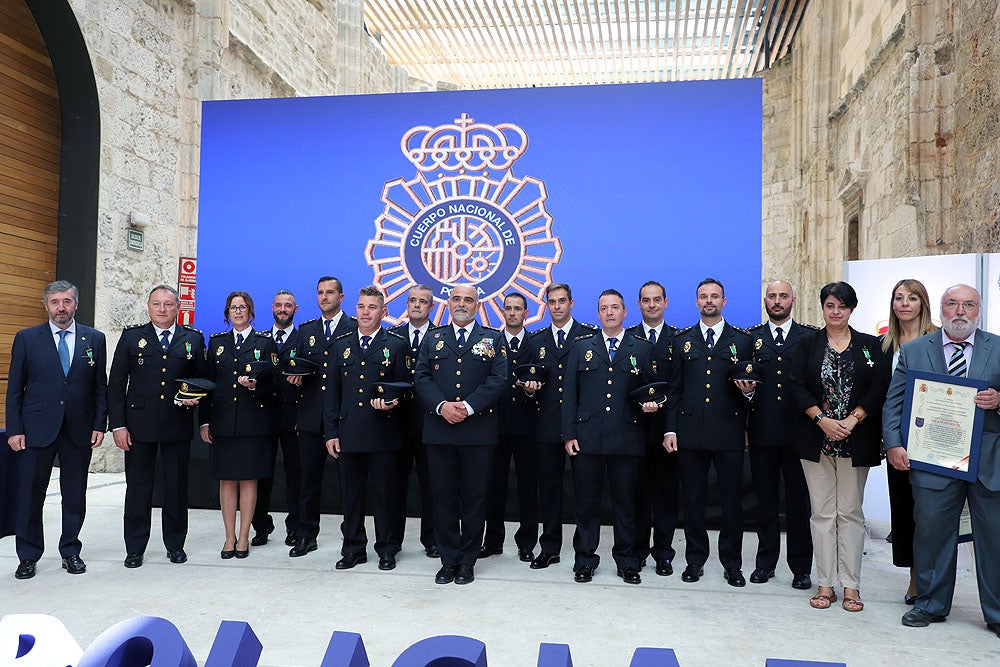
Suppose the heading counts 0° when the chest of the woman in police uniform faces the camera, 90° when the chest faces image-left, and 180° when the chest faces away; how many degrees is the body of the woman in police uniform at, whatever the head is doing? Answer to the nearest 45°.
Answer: approximately 0°

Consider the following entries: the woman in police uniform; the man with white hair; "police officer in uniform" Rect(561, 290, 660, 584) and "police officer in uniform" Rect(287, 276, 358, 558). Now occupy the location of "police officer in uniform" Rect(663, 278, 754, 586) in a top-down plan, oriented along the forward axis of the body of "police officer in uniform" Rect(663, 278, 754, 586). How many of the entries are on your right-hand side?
3

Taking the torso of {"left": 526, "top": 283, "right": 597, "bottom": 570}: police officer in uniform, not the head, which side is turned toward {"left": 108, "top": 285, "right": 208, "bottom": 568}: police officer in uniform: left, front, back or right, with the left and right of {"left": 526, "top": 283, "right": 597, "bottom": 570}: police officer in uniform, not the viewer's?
right

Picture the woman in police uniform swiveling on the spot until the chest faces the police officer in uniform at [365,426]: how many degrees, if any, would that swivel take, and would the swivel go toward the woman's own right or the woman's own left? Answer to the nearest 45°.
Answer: approximately 45° to the woman's own left

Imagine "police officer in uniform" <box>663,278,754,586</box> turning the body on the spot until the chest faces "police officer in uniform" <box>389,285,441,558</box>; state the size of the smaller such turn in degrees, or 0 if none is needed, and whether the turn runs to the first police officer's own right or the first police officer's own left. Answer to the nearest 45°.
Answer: approximately 90° to the first police officer's own right
